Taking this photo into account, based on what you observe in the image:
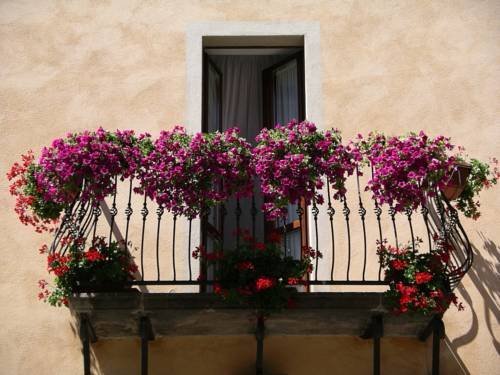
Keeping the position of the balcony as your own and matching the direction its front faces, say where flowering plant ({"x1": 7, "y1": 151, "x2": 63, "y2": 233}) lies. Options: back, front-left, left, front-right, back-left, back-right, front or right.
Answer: right

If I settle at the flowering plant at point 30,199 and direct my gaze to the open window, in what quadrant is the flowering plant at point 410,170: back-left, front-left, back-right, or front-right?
front-right

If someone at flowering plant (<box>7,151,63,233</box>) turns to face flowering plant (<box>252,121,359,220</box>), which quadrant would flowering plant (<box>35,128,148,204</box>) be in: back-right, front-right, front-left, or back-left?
front-right

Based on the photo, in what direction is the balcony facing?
toward the camera

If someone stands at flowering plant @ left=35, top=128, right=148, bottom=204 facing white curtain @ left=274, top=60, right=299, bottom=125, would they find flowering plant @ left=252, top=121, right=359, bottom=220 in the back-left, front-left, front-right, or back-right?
front-right

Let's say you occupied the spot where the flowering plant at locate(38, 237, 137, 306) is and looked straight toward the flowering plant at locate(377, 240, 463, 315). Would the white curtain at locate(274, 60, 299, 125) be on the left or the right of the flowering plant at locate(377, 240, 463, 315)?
left
